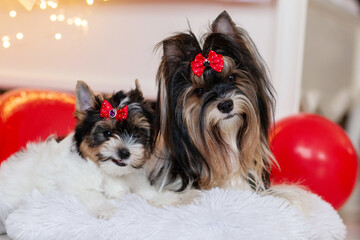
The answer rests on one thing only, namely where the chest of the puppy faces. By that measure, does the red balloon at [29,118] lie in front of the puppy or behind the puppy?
behind

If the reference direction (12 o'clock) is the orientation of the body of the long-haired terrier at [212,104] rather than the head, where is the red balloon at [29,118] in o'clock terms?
The red balloon is roughly at 4 o'clock from the long-haired terrier.

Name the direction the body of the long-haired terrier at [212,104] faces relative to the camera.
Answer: toward the camera

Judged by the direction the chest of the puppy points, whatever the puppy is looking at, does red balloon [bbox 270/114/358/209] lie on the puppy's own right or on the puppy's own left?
on the puppy's own left

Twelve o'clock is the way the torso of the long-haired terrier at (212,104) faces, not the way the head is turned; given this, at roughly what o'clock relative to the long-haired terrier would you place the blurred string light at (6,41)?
The blurred string light is roughly at 4 o'clock from the long-haired terrier.

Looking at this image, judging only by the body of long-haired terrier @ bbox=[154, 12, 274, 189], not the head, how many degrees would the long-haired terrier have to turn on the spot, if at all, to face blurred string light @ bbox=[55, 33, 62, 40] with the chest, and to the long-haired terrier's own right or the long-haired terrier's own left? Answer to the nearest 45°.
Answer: approximately 135° to the long-haired terrier's own right

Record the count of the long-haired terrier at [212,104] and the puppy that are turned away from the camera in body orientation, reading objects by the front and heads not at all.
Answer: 0

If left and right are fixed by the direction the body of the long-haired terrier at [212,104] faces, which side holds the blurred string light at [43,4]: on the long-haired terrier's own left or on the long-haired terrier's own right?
on the long-haired terrier's own right

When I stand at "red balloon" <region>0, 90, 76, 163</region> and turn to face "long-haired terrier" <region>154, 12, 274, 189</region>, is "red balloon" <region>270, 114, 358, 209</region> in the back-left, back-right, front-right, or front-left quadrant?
front-left

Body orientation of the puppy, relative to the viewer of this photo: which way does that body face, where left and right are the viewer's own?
facing the viewer and to the right of the viewer

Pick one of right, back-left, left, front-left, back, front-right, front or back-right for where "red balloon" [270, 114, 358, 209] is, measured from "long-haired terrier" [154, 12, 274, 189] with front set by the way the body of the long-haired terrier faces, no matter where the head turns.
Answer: back-left
